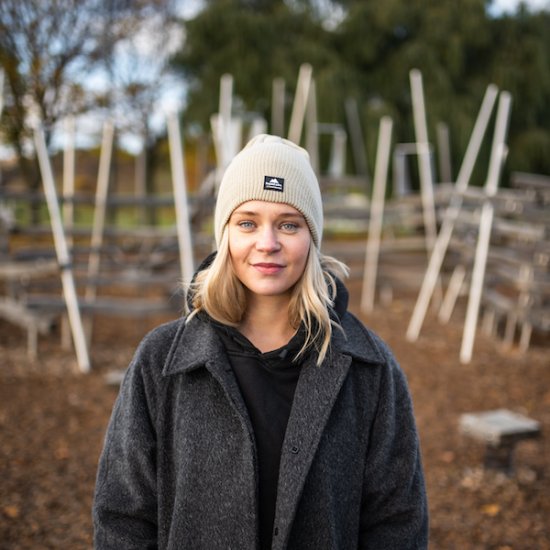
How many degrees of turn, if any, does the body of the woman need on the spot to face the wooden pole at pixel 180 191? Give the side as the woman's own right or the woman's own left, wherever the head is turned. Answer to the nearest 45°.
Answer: approximately 180°

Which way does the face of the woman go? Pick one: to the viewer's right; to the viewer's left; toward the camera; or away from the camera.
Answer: toward the camera

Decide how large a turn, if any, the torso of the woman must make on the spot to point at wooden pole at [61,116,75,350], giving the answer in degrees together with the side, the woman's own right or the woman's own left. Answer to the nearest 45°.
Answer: approximately 180°

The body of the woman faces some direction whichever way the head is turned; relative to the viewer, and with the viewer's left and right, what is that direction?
facing the viewer

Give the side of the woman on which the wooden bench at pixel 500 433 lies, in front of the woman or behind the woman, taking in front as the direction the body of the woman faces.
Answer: behind

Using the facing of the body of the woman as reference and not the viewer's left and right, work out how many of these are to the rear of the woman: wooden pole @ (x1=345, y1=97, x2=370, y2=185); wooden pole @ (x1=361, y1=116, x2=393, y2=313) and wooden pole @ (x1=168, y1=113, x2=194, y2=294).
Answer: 3

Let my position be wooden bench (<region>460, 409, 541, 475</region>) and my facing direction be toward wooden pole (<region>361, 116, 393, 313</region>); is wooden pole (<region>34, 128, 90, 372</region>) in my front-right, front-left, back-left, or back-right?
front-left

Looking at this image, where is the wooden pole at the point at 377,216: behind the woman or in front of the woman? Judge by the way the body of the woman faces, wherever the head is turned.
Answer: behind

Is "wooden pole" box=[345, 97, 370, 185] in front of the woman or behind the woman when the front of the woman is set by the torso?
behind

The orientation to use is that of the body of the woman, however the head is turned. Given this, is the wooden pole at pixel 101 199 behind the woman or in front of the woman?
behind

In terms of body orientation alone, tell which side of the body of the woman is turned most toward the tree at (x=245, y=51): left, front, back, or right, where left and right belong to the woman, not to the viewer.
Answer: back
